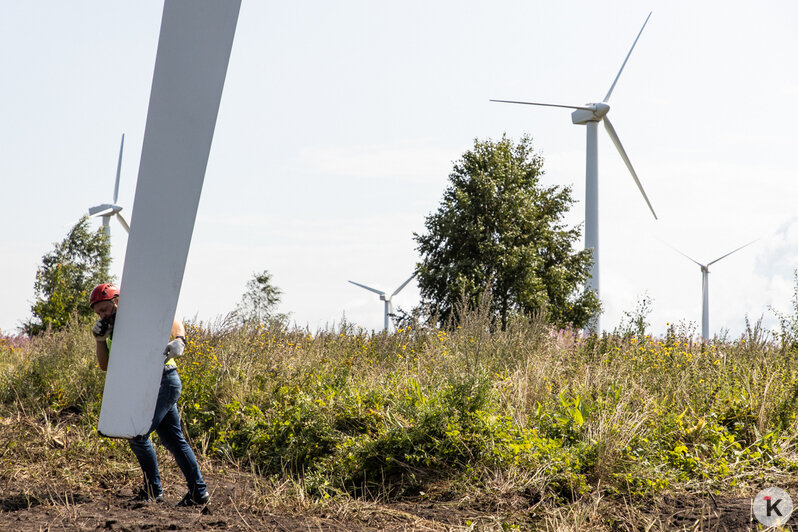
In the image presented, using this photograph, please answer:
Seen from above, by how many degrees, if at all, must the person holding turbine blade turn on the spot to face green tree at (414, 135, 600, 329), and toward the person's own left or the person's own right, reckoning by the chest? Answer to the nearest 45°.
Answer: approximately 135° to the person's own right

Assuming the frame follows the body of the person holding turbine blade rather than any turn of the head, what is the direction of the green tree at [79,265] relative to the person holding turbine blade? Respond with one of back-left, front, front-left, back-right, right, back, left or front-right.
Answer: right

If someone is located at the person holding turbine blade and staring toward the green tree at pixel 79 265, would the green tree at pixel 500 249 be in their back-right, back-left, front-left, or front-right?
front-right

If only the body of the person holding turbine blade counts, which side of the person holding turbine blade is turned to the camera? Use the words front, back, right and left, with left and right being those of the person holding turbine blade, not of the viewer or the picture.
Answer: left
